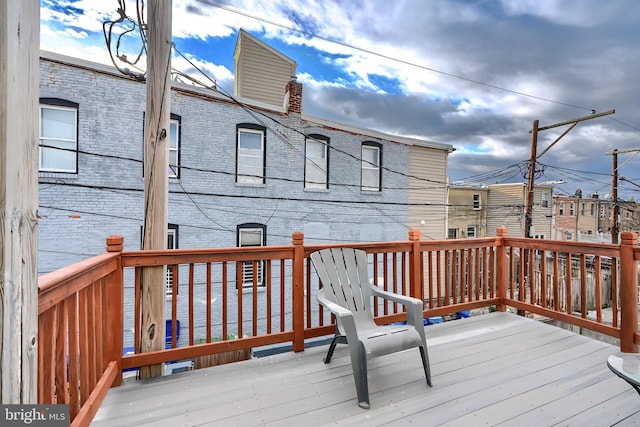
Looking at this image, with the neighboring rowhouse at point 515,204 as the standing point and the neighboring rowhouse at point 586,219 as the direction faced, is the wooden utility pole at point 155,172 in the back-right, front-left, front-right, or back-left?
back-right

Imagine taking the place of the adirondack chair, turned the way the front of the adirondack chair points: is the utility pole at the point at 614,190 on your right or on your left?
on your left

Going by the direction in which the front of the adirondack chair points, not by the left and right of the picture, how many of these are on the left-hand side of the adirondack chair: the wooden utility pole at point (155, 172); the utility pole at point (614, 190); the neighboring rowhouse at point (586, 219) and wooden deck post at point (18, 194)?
2

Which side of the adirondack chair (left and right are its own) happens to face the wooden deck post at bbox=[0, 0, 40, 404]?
right

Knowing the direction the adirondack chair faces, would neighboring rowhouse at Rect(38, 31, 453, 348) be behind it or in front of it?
behind

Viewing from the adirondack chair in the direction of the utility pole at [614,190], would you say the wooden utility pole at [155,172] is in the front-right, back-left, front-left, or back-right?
back-left

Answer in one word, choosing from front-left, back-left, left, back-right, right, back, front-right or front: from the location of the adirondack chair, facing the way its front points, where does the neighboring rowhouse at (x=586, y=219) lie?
left

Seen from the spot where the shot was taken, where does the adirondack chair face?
facing the viewer and to the right of the viewer

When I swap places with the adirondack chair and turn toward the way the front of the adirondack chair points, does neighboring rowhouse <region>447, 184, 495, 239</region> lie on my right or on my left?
on my left

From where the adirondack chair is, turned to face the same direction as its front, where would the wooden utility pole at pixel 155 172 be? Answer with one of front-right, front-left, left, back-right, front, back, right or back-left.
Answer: back-right

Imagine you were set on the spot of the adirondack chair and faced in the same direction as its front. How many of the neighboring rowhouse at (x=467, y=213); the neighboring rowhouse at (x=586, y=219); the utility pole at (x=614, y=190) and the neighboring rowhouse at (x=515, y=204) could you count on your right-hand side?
0

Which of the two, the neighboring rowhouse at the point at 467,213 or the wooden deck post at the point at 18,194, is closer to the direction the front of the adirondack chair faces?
the wooden deck post

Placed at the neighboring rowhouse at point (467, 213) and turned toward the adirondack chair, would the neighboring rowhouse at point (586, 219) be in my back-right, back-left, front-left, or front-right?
back-left
